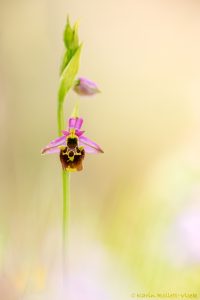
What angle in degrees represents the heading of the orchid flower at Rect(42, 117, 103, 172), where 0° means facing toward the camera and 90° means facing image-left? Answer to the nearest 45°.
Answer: approximately 0°
